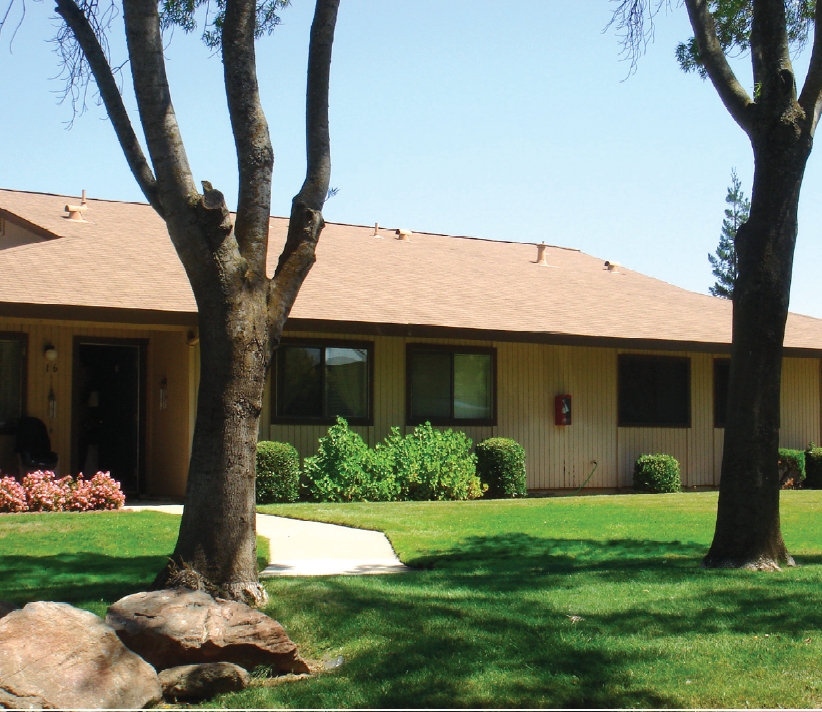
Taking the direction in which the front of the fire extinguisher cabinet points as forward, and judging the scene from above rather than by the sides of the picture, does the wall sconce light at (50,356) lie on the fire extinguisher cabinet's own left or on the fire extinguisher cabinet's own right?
on the fire extinguisher cabinet's own right

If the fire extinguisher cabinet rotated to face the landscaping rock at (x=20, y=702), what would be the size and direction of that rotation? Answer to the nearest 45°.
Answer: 0° — it already faces it

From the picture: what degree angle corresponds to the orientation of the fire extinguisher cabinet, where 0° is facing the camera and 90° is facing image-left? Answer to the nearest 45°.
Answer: approximately 0°

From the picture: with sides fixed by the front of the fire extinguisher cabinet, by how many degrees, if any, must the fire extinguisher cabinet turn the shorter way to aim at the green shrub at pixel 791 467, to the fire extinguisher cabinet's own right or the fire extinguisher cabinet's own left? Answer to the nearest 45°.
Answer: approximately 135° to the fire extinguisher cabinet's own left

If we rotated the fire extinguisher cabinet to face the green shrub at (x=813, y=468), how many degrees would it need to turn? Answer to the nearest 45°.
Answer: approximately 135° to its left

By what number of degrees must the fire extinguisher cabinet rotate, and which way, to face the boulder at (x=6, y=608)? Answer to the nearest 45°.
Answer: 0° — it already faces it

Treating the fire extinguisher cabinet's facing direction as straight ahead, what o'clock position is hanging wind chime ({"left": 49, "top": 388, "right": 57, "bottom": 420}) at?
The hanging wind chime is roughly at 2 o'clock from the fire extinguisher cabinet.

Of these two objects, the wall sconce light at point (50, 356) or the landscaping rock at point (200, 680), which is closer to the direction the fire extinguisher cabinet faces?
the landscaping rock

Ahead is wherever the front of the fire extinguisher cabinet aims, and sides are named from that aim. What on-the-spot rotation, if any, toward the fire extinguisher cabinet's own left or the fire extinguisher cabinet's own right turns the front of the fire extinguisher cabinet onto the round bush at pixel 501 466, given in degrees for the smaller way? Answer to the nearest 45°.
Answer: approximately 45° to the fire extinguisher cabinet's own right

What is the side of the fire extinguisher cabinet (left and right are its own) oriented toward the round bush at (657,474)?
left
